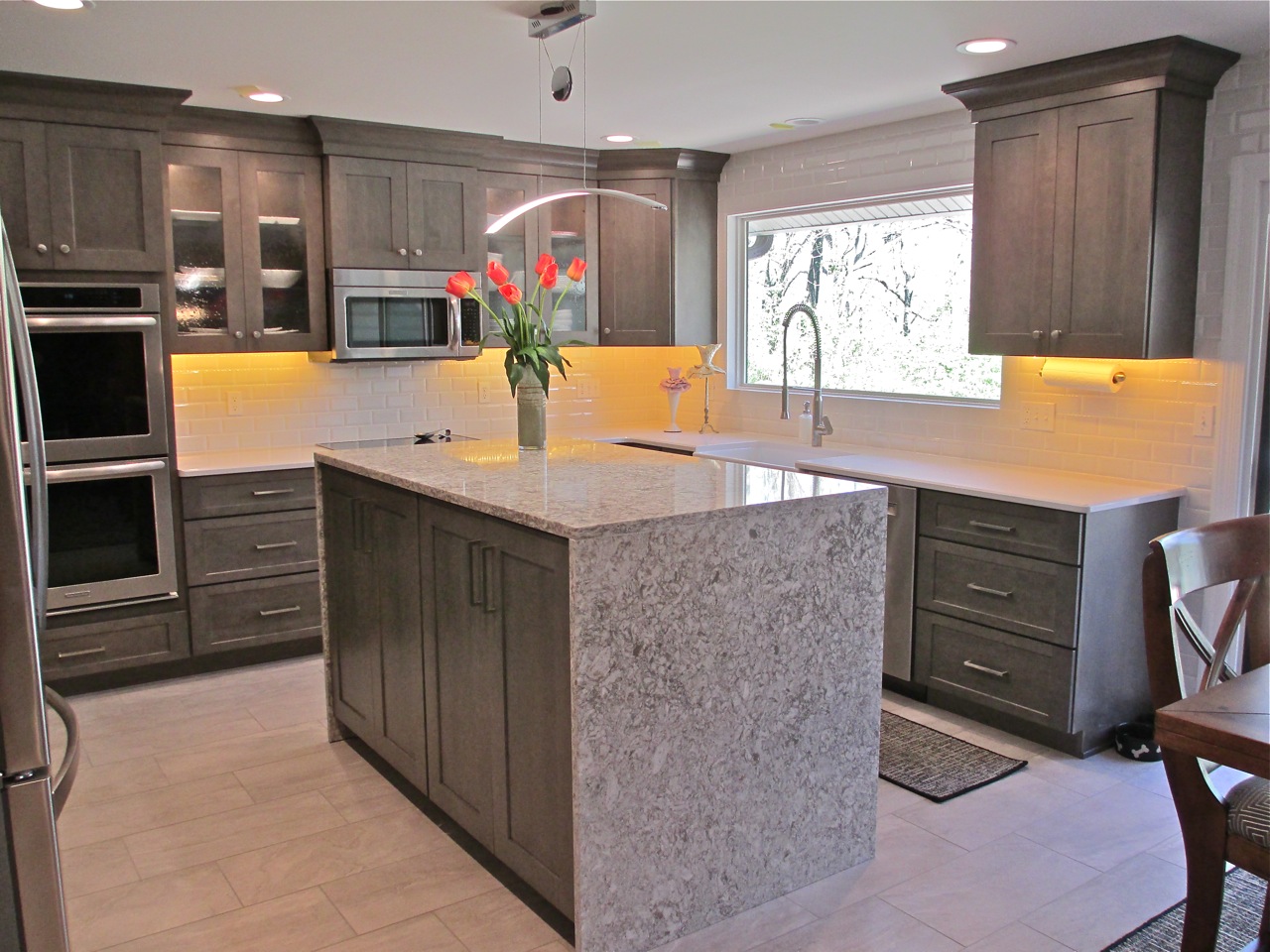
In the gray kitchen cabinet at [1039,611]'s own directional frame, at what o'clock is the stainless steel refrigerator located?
The stainless steel refrigerator is roughly at 11 o'clock from the gray kitchen cabinet.

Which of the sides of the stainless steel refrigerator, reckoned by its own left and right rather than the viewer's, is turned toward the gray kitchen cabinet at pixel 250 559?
left

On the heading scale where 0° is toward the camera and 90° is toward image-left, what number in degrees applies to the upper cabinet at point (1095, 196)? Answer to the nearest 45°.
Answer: approximately 45°

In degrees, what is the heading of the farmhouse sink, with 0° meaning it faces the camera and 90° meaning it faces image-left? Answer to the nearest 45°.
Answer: approximately 45°

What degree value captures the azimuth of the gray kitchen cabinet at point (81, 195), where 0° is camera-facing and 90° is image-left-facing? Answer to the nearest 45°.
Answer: approximately 0°

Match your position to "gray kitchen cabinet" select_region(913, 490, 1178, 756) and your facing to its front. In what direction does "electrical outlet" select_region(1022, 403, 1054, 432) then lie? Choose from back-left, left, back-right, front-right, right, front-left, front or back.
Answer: back-right

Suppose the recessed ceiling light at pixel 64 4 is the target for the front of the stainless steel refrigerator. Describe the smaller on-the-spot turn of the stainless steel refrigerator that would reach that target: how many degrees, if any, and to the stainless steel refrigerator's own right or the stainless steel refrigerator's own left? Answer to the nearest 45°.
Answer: approximately 90° to the stainless steel refrigerator's own left

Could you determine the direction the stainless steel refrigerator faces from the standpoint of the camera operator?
facing to the right of the viewer

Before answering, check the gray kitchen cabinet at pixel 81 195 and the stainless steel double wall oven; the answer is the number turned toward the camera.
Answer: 2

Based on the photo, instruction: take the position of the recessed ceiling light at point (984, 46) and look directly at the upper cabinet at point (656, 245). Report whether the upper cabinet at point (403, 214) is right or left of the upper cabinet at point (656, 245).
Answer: left
